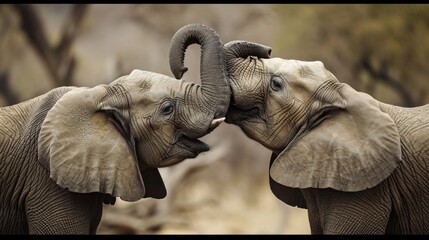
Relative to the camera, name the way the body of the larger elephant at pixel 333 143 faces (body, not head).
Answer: to the viewer's left

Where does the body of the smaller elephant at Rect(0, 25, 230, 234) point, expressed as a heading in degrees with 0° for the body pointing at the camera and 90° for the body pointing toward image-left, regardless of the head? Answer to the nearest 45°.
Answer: approximately 270°

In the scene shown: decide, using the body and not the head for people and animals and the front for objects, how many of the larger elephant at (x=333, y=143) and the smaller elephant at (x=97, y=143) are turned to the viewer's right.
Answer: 1

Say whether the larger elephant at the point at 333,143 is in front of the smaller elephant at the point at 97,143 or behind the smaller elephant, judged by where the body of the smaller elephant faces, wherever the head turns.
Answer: in front

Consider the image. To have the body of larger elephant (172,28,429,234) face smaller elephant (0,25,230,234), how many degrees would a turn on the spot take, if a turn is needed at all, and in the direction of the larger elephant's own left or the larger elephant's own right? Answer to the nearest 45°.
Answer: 0° — it already faces it

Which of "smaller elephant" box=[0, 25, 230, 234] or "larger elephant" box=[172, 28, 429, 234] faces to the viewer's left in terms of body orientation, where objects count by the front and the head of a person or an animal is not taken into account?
the larger elephant
